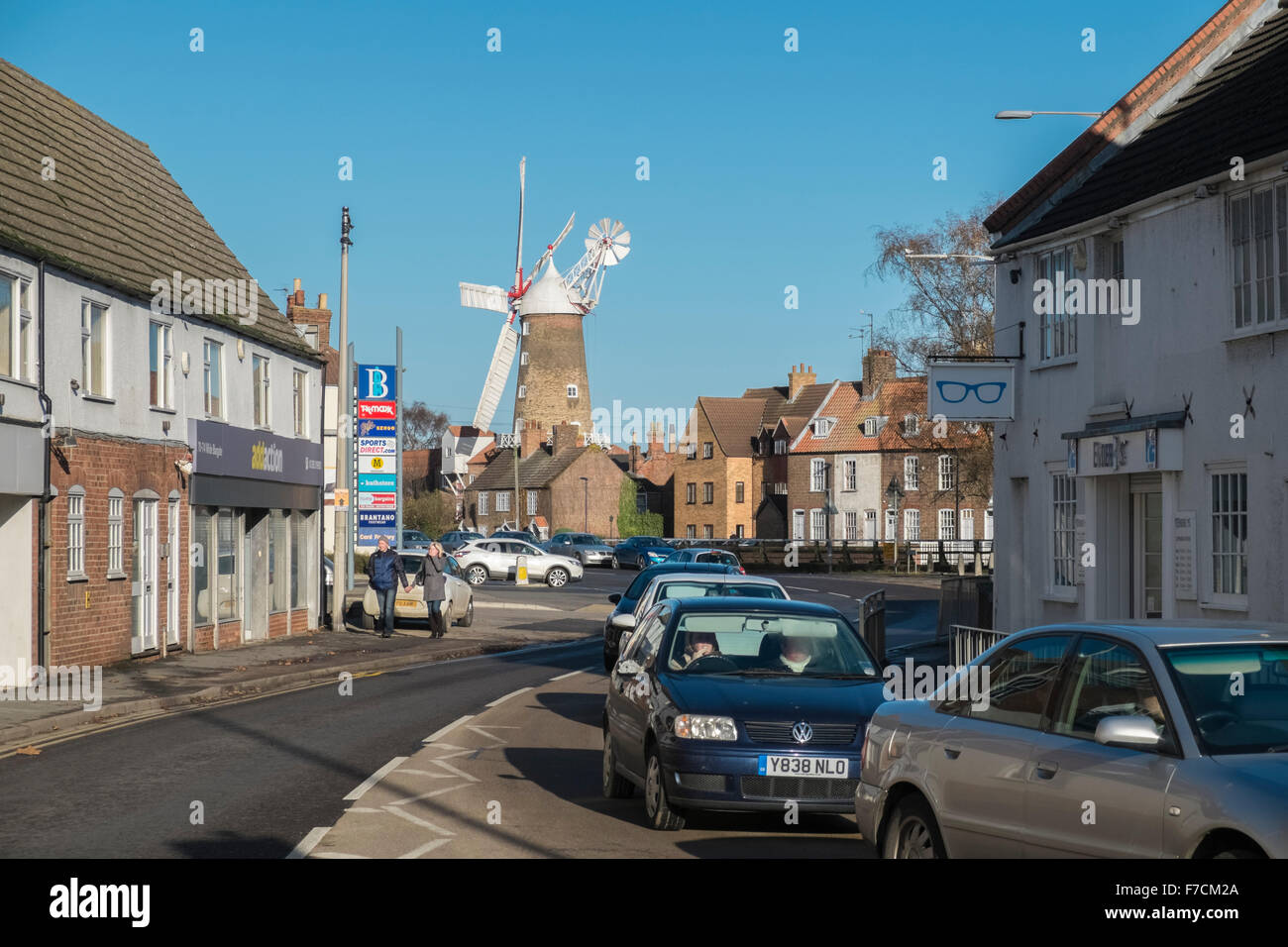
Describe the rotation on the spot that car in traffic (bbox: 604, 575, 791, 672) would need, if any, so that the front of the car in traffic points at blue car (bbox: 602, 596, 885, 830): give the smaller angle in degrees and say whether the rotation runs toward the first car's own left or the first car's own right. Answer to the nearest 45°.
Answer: approximately 45° to the first car's own right

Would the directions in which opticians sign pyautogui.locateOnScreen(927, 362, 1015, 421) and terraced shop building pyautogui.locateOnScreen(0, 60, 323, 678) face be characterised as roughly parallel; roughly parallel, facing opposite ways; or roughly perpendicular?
roughly perpendicular

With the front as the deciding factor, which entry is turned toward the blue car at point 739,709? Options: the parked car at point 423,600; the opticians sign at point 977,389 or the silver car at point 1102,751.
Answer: the opticians sign

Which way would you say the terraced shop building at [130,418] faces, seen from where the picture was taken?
facing the viewer and to the right of the viewer

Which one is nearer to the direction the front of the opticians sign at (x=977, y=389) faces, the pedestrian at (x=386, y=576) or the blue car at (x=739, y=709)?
the blue car

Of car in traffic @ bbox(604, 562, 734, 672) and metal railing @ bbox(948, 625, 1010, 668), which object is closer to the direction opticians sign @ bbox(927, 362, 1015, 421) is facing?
the metal railing

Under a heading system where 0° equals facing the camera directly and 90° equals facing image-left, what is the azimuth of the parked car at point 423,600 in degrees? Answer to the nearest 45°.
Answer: approximately 225°

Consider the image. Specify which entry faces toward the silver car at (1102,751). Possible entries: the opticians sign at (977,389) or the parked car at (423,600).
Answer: the opticians sign

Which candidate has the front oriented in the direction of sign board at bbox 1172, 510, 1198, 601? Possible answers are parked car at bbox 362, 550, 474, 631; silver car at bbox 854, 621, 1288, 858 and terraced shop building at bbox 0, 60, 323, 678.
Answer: the terraced shop building

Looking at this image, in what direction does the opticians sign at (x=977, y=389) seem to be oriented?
toward the camera

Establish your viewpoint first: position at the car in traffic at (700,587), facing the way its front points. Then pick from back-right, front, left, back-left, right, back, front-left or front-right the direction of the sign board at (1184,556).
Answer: front-left

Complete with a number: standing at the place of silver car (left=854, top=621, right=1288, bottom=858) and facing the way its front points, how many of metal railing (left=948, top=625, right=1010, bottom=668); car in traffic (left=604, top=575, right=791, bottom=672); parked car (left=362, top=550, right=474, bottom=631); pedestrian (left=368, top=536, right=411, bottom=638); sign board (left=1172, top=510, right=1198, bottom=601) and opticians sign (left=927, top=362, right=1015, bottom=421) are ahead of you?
0

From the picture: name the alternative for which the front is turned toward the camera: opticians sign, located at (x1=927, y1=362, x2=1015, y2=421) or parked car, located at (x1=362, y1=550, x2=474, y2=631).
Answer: the opticians sign

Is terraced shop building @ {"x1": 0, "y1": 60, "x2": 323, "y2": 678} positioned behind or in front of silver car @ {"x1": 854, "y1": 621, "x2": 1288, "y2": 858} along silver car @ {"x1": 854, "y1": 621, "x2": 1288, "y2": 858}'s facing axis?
behind

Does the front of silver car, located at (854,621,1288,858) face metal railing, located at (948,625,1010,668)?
no

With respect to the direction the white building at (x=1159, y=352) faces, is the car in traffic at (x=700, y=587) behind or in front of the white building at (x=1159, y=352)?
in front

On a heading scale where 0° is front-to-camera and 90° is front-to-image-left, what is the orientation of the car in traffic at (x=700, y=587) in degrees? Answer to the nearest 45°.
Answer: approximately 315°

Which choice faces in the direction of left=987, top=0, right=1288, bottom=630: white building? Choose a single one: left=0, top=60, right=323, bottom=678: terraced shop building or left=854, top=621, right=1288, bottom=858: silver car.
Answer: the terraced shop building

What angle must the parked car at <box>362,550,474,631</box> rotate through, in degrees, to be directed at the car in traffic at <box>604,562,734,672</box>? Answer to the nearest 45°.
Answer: approximately 135° to its right
